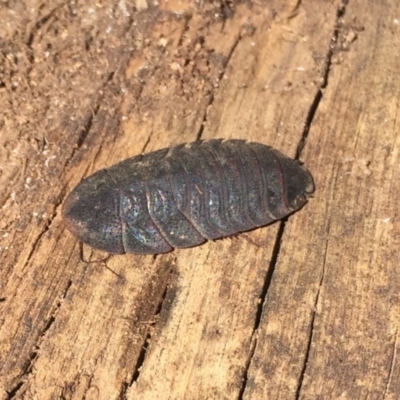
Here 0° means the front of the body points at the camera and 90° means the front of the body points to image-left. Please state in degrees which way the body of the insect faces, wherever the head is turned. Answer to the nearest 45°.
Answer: approximately 90°
